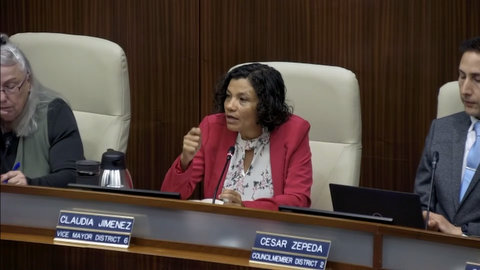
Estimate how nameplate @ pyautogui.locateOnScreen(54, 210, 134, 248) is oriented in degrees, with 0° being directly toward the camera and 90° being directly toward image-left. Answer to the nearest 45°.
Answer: approximately 0°

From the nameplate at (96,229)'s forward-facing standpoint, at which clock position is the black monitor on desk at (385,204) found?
The black monitor on desk is roughly at 9 o'clock from the nameplate.

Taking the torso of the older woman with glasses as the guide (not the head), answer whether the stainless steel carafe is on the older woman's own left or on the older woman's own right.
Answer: on the older woman's own left

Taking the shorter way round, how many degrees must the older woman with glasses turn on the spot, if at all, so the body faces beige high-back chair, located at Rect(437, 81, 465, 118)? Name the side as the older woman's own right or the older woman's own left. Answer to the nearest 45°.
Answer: approximately 135° to the older woman's own left

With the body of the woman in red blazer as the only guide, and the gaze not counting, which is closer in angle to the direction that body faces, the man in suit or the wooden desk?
the wooden desk

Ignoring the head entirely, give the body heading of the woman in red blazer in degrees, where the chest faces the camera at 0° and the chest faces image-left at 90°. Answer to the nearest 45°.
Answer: approximately 45°

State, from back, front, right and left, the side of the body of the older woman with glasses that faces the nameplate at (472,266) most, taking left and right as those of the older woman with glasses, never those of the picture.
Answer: left
